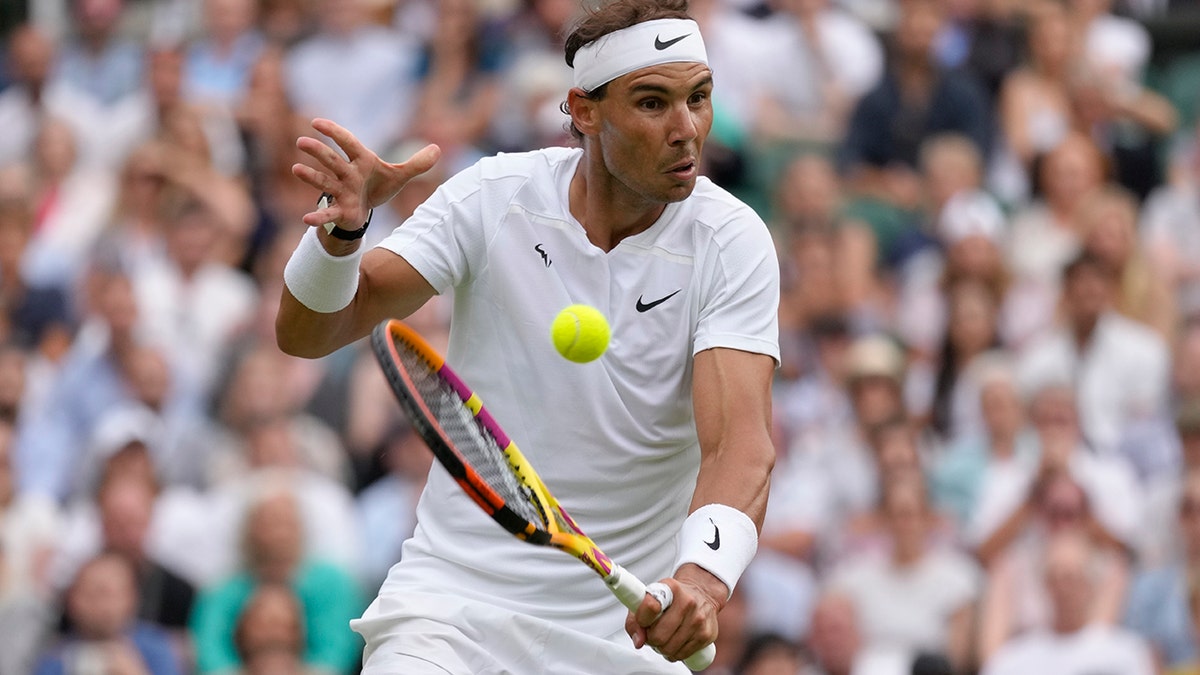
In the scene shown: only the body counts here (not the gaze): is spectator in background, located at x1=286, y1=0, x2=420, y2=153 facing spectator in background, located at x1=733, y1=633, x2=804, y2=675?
yes

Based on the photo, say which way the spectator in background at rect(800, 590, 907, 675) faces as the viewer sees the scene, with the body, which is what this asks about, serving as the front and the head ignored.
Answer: toward the camera

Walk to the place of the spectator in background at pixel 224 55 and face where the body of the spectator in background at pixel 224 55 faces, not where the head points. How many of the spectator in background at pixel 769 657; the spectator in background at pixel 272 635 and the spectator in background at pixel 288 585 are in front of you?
3

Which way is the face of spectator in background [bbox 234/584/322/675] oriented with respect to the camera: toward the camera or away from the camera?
toward the camera

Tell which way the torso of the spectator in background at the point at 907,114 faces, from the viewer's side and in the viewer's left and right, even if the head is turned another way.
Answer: facing the viewer

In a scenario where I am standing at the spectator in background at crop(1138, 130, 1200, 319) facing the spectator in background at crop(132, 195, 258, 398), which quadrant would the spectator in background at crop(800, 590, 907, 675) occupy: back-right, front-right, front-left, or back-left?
front-left

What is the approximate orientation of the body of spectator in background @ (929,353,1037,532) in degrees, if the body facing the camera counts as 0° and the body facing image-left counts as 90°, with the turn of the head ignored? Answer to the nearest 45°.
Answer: approximately 0°

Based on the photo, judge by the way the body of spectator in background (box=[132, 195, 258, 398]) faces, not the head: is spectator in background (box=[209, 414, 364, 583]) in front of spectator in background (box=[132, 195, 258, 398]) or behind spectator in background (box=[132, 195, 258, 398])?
in front

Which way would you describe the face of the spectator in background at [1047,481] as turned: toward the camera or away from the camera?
toward the camera

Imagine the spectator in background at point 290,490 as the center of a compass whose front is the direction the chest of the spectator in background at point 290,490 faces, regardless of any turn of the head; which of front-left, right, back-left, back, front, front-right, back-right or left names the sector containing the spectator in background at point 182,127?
back

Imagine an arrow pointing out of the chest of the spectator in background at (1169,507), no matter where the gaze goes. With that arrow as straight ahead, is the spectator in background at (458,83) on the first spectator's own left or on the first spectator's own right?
on the first spectator's own right

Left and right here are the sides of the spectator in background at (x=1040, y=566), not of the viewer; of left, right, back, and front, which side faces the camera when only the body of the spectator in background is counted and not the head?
front

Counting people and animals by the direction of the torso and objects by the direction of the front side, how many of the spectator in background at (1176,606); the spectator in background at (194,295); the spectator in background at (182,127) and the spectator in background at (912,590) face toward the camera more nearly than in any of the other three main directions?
4
